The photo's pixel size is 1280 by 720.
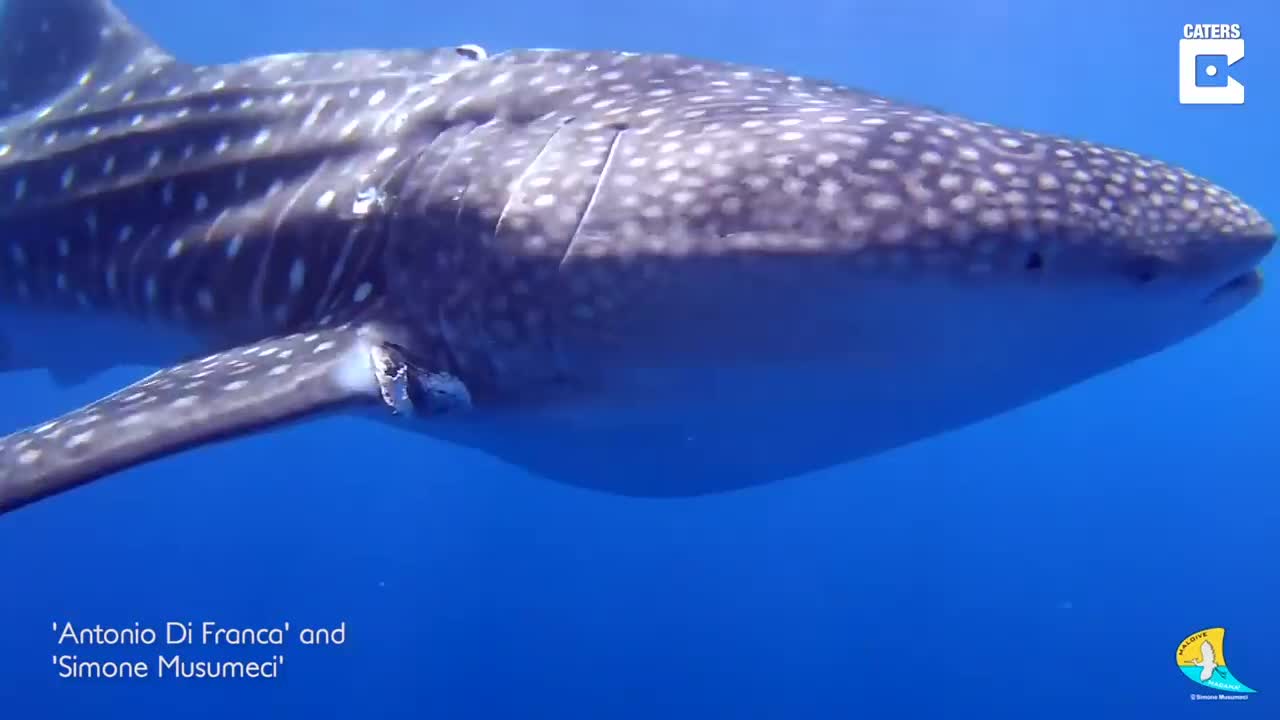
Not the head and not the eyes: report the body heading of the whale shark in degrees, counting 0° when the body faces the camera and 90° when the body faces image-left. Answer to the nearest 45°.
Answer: approximately 270°
